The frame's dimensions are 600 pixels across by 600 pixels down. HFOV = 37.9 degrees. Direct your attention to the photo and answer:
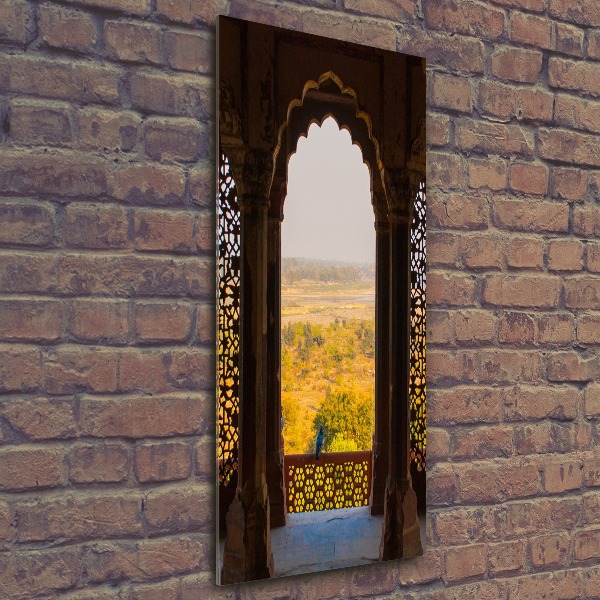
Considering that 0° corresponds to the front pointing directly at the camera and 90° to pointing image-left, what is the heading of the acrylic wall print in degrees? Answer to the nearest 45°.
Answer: approximately 315°
